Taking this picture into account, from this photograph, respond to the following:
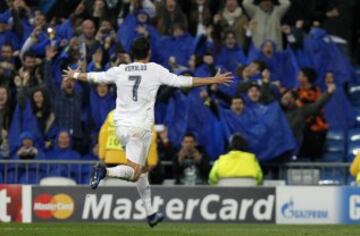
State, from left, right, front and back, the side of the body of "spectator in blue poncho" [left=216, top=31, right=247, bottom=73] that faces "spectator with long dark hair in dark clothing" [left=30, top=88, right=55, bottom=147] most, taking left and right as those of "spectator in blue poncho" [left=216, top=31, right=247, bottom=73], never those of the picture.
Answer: right

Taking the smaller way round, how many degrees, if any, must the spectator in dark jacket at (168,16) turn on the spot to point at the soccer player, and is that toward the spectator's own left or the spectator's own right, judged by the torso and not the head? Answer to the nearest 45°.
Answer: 0° — they already face them

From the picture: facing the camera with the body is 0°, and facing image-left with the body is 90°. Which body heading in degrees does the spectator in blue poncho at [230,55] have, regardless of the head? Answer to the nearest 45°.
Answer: approximately 0°

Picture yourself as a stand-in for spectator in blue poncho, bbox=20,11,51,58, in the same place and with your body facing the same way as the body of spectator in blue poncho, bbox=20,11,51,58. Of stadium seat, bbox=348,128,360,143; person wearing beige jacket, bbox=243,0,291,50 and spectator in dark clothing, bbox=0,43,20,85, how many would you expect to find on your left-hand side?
2
